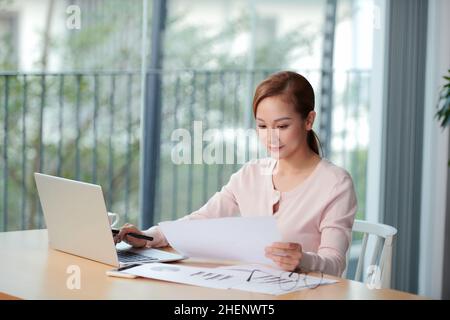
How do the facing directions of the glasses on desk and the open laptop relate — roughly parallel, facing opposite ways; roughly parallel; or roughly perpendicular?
roughly perpendicular

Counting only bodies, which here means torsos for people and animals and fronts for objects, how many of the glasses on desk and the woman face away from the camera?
0

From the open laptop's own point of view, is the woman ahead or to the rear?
ahead

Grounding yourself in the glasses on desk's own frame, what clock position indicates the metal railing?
The metal railing is roughly at 7 o'clock from the glasses on desk.

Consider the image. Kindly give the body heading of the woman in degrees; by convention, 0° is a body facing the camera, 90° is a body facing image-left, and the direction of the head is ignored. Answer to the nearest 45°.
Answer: approximately 45°

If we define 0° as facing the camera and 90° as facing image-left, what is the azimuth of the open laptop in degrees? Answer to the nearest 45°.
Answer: approximately 225°

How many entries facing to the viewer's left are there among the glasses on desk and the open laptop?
0

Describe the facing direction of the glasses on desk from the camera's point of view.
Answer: facing the viewer and to the right of the viewer

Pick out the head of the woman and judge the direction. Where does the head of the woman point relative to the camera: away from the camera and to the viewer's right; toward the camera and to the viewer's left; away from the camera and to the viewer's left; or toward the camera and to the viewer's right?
toward the camera and to the viewer's left

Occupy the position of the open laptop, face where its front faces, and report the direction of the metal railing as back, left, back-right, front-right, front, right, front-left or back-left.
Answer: front-left

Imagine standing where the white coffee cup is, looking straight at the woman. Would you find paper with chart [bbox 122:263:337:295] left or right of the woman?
right
